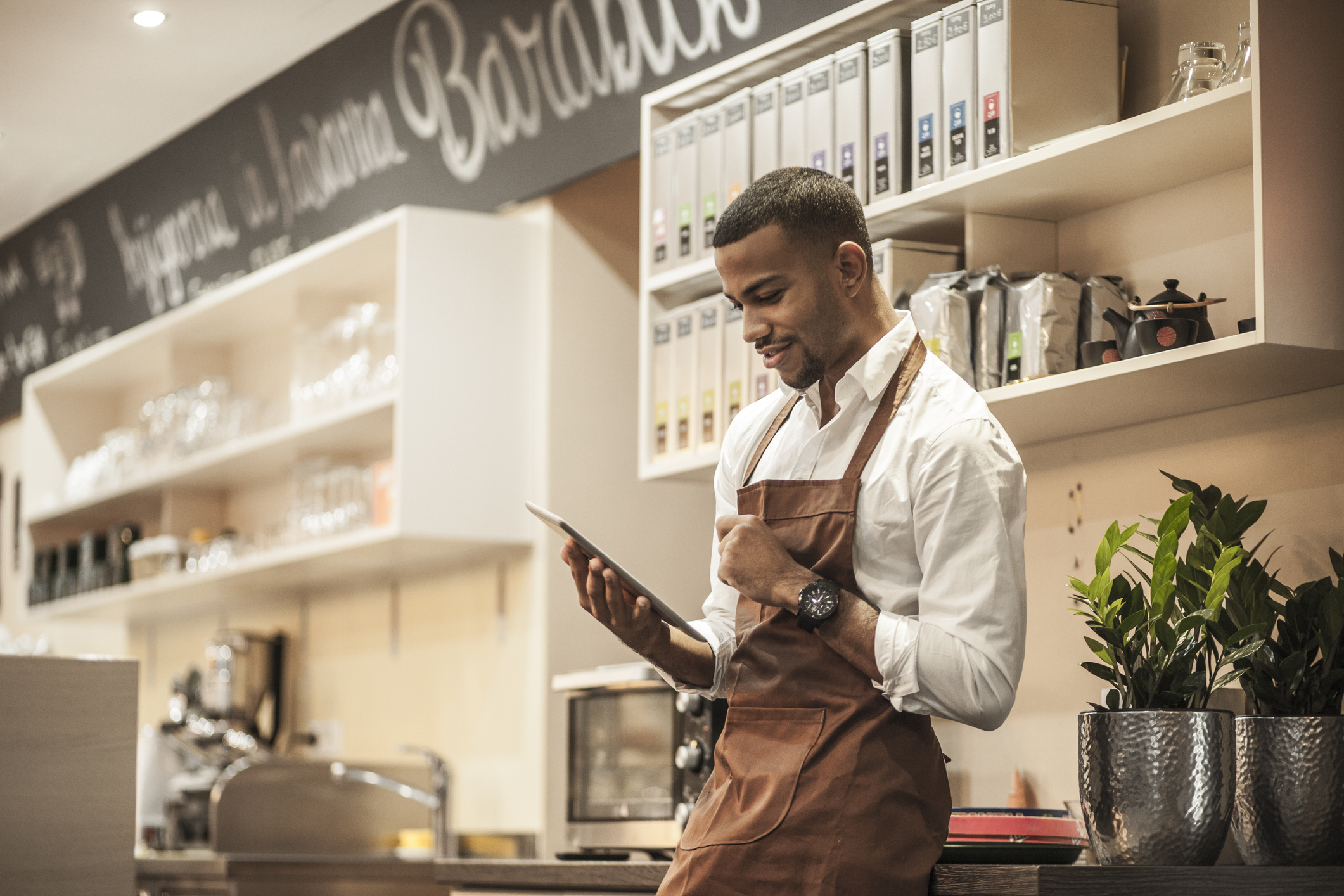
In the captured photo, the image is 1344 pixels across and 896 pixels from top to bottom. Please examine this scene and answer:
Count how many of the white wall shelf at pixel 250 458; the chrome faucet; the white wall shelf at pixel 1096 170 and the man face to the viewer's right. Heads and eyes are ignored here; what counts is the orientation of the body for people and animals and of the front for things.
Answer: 0

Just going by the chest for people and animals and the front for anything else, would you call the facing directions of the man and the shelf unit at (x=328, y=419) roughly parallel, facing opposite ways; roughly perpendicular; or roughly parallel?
roughly parallel

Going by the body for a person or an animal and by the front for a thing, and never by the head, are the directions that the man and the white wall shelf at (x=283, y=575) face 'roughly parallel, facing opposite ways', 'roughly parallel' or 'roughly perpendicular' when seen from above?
roughly parallel

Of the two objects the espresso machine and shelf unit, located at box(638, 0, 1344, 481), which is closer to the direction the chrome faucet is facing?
the espresso machine

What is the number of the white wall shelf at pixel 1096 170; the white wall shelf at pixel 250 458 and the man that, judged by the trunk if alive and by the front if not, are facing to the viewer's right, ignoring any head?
0

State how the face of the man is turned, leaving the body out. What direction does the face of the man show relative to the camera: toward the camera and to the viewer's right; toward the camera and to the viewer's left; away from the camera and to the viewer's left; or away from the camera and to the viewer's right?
toward the camera and to the viewer's left

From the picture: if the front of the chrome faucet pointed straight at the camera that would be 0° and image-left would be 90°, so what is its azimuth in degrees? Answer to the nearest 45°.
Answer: approximately 90°

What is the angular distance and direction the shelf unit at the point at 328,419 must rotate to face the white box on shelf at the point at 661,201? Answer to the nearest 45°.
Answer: approximately 45° to its left

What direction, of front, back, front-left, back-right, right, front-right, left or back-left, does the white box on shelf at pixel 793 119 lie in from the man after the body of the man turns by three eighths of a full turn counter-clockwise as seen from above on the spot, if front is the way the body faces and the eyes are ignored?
left

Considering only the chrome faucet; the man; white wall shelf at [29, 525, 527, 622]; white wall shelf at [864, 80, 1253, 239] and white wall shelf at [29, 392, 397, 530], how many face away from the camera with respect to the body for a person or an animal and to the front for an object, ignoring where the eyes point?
0

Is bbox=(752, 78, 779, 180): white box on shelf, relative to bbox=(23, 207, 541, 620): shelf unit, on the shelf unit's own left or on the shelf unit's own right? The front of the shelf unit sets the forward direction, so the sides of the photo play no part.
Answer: on the shelf unit's own left

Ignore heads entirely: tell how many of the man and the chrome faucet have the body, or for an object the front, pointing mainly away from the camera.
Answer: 0
